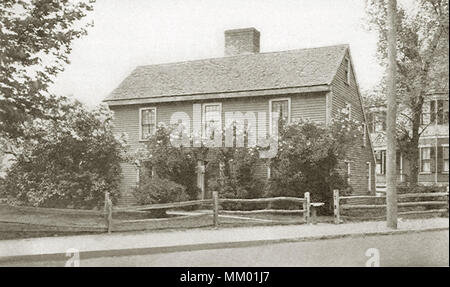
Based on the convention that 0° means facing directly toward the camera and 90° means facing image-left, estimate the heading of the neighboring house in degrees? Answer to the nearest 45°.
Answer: approximately 0°

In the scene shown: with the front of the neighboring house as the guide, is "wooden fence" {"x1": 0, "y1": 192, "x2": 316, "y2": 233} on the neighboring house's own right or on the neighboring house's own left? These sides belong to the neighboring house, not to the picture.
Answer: on the neighboring house's own right

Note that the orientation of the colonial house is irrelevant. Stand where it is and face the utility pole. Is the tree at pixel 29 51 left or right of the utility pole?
right

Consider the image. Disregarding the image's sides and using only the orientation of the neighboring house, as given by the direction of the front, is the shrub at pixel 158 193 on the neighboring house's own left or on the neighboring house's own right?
on the neighboring house's own right
